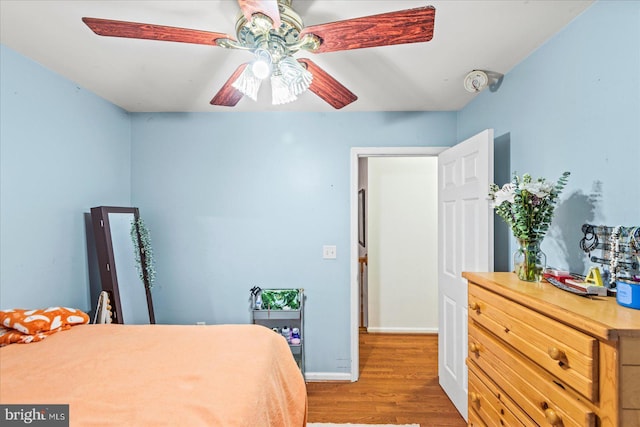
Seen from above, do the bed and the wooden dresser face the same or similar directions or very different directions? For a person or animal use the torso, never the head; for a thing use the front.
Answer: very different directions

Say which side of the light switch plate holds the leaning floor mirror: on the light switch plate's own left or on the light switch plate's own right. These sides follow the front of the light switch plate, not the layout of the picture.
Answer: on the light switch plate's own right

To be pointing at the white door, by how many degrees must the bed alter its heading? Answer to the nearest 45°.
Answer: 0° — it already faces it

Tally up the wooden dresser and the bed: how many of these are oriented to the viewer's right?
1

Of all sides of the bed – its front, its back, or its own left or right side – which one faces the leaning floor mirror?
left

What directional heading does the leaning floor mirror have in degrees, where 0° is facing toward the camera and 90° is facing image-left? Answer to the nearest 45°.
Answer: approximately 315°

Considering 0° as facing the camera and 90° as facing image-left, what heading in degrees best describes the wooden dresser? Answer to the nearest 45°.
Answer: approximately 45°

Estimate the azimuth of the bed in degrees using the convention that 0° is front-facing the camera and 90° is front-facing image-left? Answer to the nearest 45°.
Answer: approximately 270°

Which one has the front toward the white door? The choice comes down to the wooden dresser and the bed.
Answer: the bed

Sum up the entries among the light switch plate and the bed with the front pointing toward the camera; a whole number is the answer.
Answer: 1
